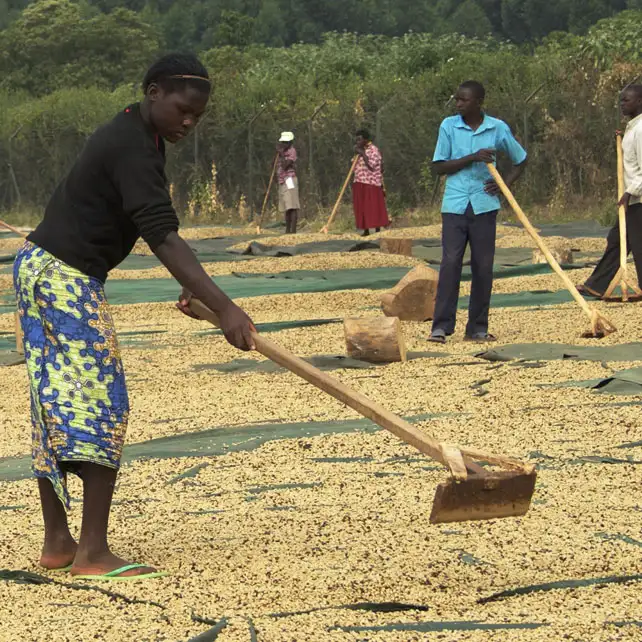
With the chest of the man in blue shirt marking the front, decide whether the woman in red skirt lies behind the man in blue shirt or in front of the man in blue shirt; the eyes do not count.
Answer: behind

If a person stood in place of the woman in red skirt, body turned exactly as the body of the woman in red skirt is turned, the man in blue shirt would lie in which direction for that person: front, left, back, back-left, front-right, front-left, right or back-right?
front-left

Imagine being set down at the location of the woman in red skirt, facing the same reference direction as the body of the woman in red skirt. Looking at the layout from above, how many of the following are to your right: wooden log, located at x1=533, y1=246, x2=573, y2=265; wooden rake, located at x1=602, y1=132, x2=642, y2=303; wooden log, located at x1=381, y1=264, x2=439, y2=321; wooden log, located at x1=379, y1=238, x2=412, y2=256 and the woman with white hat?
1

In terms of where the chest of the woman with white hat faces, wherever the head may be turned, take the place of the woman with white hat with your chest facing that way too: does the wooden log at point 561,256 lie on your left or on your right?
on your left

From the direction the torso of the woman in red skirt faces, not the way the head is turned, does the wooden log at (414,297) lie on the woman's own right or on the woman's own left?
on the woman's own left

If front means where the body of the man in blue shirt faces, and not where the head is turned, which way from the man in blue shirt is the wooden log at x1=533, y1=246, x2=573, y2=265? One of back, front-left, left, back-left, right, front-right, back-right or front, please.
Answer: back

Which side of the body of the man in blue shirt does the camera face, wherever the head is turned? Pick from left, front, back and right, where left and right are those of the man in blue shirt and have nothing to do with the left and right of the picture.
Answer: front

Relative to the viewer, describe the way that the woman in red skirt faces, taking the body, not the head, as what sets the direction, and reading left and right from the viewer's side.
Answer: facing the viewer and to the left of the viewer

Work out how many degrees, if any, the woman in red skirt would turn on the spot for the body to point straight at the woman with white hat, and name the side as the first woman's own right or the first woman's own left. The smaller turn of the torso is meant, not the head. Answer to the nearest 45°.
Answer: approximately 90° to the first woman's own right

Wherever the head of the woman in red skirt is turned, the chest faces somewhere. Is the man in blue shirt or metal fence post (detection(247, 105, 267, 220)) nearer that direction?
the man in blue shirt

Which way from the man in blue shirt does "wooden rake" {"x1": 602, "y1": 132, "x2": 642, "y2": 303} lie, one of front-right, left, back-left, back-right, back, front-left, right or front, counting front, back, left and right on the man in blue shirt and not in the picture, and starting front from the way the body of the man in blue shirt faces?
back-left

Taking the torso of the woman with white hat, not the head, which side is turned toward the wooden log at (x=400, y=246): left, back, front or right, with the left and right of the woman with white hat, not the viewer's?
left

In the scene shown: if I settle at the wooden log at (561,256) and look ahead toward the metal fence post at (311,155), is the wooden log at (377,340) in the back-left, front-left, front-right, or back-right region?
back-left
